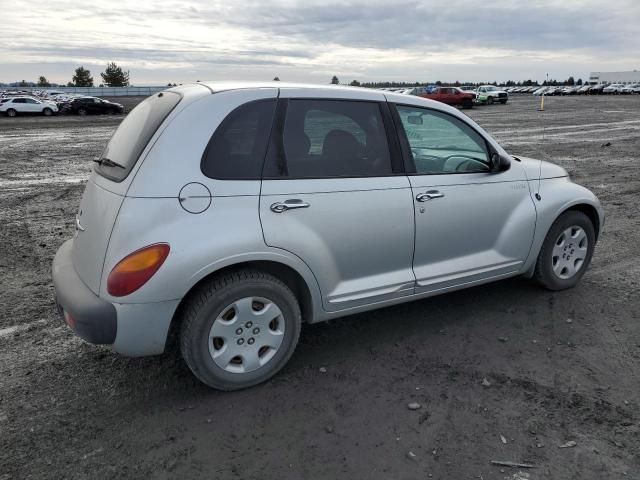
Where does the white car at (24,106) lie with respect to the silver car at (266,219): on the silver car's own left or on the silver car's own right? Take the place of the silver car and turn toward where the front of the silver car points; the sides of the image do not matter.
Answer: on the silver car's own left

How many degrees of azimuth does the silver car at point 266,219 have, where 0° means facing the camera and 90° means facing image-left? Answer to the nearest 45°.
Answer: approximately 225°

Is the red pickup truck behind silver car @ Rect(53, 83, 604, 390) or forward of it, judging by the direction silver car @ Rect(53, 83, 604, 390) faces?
forward

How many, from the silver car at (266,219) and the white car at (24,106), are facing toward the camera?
0
